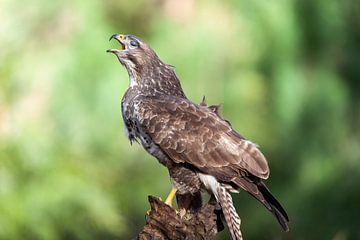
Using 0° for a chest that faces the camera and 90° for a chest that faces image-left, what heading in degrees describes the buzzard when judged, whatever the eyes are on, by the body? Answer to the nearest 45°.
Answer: approximately 90°
